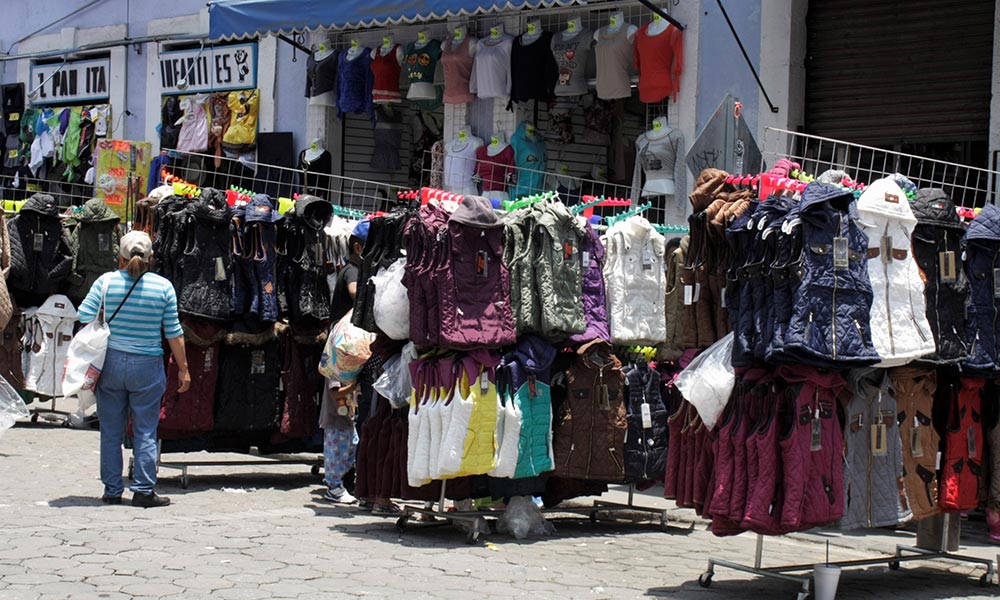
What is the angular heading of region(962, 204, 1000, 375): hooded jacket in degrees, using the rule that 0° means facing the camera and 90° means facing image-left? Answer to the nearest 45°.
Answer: approximately 0°

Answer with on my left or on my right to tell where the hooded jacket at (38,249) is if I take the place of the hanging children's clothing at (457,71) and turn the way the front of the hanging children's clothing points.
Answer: on my right

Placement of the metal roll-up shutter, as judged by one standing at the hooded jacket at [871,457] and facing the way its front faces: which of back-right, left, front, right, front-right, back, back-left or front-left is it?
back

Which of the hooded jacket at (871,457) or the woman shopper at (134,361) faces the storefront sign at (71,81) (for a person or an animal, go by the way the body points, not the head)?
the woman shopper

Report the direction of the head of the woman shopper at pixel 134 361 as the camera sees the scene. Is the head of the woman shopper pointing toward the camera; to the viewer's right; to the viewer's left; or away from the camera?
away from the camera

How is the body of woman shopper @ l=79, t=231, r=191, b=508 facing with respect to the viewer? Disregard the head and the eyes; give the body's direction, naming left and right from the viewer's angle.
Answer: facing away from the viewer

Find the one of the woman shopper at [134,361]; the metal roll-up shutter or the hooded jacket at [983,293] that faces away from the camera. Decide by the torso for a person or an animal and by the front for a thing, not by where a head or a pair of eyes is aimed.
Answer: the woman shopper

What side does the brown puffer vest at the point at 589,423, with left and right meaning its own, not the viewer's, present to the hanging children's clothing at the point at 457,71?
back

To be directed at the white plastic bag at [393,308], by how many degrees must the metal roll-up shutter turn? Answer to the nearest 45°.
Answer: approximately 45° to its right
